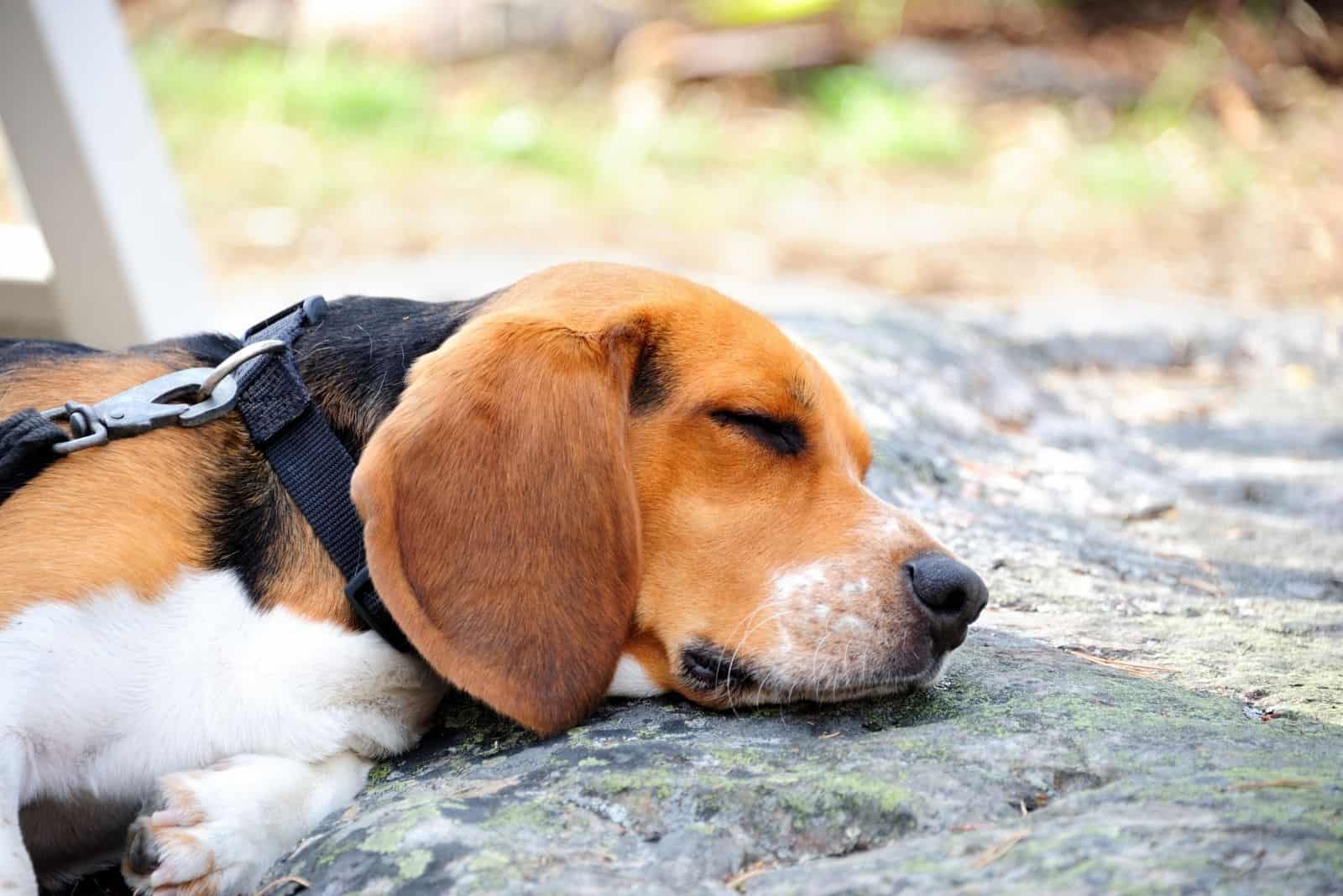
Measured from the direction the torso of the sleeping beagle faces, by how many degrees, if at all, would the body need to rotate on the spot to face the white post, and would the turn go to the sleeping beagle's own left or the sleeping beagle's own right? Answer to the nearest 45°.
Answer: approximately 90° to the sleeping beagle's own left

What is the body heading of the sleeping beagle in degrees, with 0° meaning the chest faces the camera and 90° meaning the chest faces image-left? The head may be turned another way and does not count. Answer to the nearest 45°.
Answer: approximately 270°
